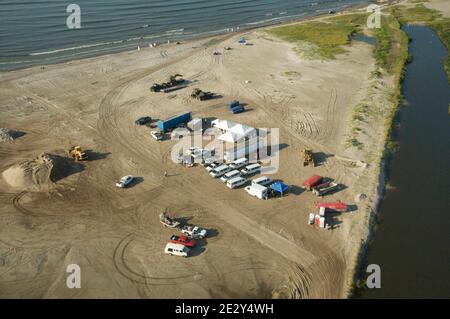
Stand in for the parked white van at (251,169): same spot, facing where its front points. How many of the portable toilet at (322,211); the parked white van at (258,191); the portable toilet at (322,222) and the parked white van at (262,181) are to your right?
0

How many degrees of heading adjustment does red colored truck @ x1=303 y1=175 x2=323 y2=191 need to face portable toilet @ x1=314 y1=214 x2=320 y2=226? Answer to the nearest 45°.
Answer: approximately 45° to its left

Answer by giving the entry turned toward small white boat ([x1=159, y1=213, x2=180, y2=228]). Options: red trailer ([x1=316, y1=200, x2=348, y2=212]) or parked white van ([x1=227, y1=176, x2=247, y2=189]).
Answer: the parked white van

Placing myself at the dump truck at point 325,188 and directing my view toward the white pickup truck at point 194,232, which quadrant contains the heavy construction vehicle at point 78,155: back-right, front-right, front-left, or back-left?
front-right

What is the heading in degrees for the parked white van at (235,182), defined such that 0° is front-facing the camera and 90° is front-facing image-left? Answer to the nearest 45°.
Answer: approximately 45°

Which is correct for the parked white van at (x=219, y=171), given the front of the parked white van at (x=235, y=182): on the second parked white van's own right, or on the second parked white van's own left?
on the second parked white van's own right

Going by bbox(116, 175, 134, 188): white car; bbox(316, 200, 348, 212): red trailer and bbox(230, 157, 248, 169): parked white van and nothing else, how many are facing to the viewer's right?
1

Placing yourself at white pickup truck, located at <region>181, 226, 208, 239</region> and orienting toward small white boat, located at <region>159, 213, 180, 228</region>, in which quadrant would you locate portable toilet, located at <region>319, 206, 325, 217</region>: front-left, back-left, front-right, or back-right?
back-right

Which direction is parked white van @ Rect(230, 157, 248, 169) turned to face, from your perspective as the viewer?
facing the viewer and to the left of the viewer

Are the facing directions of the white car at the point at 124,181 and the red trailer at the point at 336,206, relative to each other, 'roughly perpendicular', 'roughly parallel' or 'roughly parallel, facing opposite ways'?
roughly perpendicular

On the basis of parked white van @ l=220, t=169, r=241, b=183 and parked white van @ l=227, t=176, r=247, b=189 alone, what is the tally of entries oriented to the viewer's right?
0

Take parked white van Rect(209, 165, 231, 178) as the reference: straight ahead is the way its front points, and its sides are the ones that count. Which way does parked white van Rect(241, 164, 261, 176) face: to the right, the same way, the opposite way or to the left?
the same way
